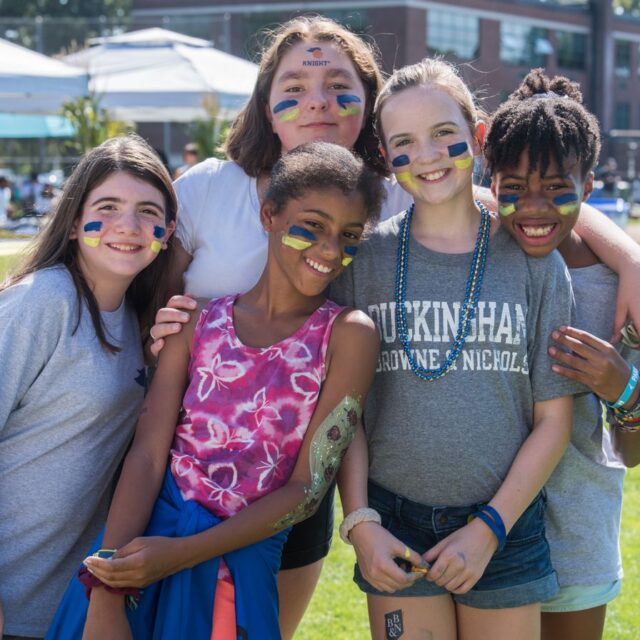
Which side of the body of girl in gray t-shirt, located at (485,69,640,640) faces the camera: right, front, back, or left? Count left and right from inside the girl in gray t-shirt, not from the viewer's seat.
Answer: front

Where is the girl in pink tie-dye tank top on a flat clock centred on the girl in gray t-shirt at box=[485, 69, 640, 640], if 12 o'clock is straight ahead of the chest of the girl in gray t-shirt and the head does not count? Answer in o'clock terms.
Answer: The girl in pink tie-dye tank top is roughly at 2 o'clock from the girl in gray t-shirt.

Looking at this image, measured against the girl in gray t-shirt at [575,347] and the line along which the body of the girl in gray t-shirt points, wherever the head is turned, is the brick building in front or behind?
behind

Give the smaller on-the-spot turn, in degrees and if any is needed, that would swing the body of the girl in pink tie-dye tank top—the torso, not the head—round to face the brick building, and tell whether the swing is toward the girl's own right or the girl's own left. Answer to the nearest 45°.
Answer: approximately 180°

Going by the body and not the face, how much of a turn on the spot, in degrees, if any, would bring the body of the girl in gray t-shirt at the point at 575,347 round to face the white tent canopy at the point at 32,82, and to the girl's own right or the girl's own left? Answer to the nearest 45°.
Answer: approximately 135° to the girl's own right

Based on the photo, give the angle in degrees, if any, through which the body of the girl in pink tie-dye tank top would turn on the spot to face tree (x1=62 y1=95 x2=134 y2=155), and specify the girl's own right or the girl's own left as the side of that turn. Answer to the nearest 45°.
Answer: approximately 180°

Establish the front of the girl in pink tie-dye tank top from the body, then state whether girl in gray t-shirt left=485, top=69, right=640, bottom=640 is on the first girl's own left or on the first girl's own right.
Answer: on the first girl's own left

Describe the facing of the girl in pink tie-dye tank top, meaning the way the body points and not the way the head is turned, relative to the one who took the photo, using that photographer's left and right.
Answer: facing the viewer
